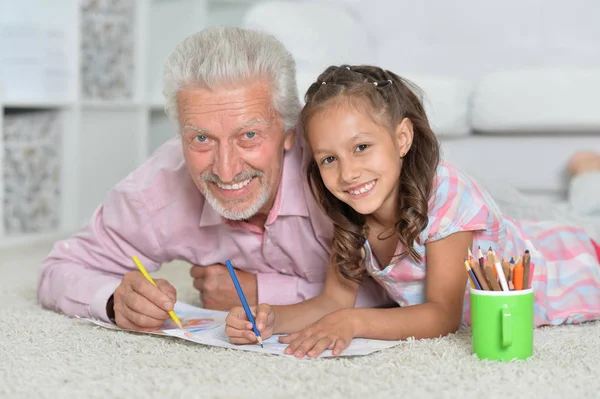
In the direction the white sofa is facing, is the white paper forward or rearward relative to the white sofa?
forward

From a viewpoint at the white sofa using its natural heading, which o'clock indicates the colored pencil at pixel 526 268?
The colored pencil is roughly at 12 o'clock from the white sofa.

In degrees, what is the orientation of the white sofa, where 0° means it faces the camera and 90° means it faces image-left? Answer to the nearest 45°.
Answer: approximately 0°

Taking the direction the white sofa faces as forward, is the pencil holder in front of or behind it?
in front
